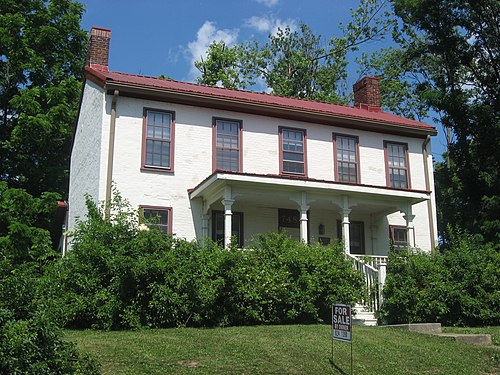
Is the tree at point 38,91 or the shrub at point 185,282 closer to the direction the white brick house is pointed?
the shrub

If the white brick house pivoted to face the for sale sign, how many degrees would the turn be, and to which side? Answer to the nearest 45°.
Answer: approximately 45° to its right

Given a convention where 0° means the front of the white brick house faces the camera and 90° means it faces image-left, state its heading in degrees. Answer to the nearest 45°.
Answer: approximately 315°

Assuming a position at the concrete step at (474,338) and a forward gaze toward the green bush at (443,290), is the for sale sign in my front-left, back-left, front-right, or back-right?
back-left

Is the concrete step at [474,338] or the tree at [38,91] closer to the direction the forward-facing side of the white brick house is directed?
the concrete step

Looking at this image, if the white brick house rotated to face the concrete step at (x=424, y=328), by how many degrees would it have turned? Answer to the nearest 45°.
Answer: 0° — it already faces it

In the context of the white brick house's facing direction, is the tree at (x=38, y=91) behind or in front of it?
behind

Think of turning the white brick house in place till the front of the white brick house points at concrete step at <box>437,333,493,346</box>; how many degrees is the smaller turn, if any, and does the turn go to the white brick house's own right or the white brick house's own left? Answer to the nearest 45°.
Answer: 0° — it already faces it
